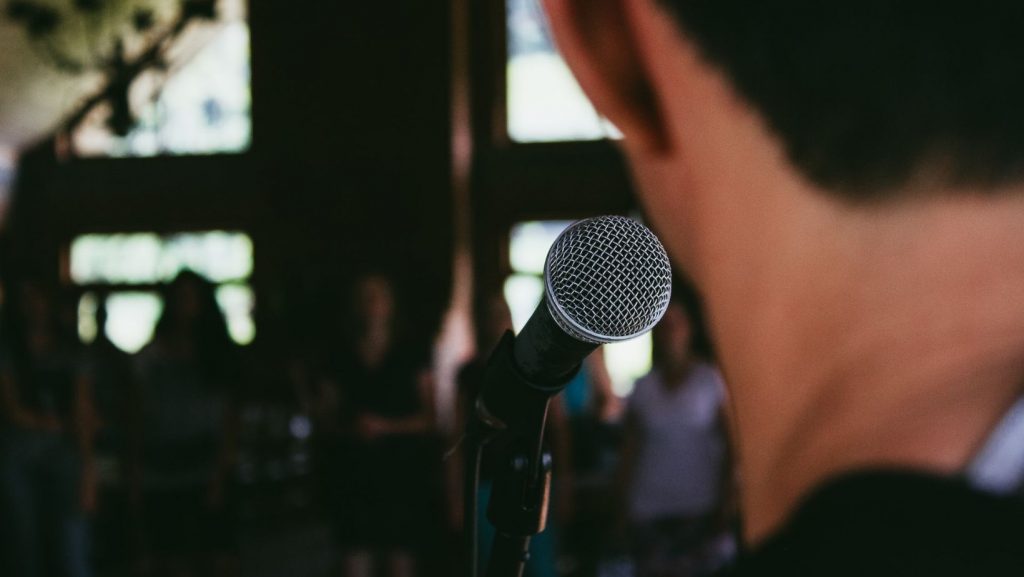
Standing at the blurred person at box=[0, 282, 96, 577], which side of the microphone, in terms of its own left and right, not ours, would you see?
back

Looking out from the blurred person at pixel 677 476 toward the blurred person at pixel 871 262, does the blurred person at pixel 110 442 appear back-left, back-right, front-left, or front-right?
back-right

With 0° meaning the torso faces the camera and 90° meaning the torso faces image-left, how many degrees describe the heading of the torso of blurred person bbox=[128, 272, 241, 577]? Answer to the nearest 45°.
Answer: approximately 0°

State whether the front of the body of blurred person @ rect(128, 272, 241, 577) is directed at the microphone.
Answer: yes

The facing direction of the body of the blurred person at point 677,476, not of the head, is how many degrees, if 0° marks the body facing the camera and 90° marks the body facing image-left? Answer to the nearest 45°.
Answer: approximately 0°

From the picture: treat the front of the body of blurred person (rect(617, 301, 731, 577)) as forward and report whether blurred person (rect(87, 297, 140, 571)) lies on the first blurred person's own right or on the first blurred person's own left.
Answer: on the first blurred person's own right

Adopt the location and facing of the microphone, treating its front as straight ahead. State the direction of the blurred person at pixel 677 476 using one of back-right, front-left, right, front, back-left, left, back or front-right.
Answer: back-left

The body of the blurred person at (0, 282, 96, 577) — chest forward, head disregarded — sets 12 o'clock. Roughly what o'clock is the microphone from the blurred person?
The microphone is roughly at 12 o'clock from the blurred person.

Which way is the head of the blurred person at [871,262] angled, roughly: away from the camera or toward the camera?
away from the camera
